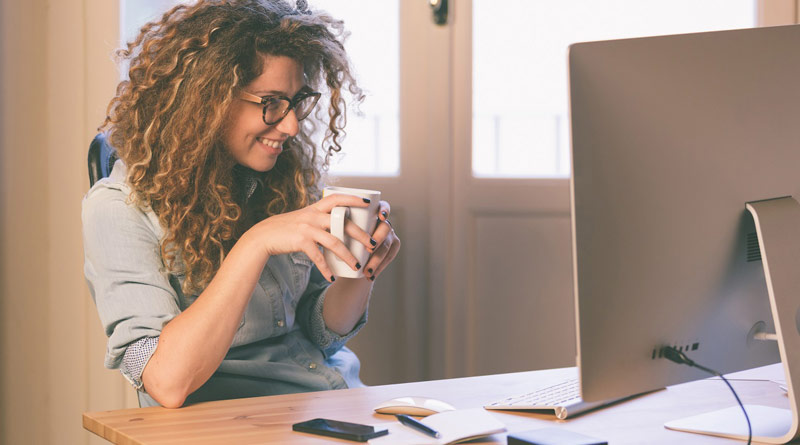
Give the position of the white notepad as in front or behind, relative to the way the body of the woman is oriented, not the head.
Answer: in front

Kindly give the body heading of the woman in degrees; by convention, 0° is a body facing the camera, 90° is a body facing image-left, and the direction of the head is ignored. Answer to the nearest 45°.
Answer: approximately 315°

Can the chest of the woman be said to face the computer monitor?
yes

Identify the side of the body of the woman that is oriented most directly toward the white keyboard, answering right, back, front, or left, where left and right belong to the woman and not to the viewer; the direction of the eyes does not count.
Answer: front
